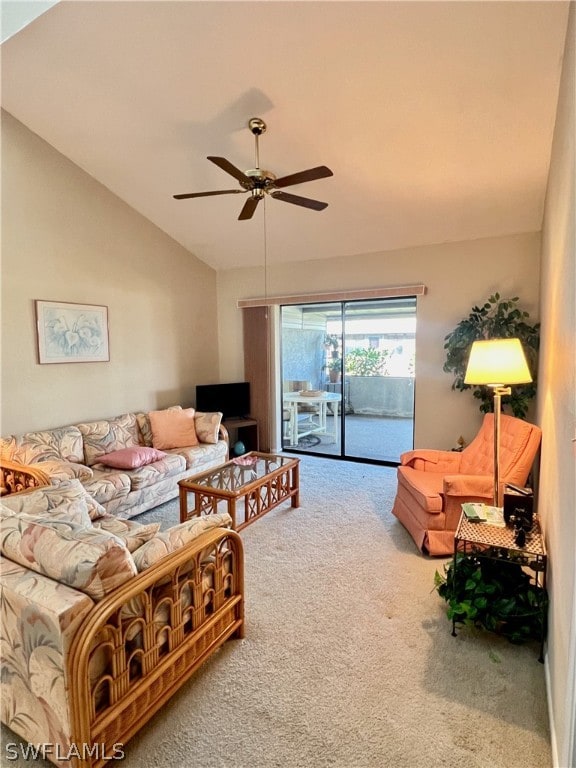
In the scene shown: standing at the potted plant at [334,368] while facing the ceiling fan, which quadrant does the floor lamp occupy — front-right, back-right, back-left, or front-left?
front-left

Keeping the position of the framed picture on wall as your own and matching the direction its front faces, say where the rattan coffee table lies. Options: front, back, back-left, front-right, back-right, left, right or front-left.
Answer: front

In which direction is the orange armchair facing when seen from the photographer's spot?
facing the viewer and to the left of the viewer

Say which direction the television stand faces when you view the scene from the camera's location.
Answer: facing the viewer

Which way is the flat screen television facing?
toward the camera

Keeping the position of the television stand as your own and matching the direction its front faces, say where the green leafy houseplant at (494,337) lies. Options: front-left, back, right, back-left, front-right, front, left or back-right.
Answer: front-left

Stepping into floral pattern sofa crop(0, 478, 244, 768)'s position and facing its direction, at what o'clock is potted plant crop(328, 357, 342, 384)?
The potted plant is roughly at 12 o'clock from the floral pattern sofa.

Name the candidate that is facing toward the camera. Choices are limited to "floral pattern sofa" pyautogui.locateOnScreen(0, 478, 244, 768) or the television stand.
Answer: the television stand

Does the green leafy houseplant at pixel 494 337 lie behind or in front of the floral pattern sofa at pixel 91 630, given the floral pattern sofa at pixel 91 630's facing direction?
in front

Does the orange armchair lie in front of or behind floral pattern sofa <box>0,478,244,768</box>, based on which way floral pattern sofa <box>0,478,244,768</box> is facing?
in front

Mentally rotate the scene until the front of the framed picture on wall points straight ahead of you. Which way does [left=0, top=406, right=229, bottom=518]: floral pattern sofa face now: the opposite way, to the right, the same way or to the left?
the same way

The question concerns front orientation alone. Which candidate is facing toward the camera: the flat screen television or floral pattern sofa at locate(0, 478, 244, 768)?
the flat screen television

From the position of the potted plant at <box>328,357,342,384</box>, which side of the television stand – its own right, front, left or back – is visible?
left

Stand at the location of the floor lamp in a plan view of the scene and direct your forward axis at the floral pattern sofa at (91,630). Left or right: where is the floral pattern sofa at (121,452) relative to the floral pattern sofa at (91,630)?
right

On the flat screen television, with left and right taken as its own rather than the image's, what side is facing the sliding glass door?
left

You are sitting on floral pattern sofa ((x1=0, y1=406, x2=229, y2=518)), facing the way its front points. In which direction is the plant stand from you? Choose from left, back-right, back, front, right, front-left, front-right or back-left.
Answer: front

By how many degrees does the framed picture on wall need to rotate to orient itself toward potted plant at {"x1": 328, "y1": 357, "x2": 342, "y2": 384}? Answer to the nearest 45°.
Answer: approximately 45° to its left
